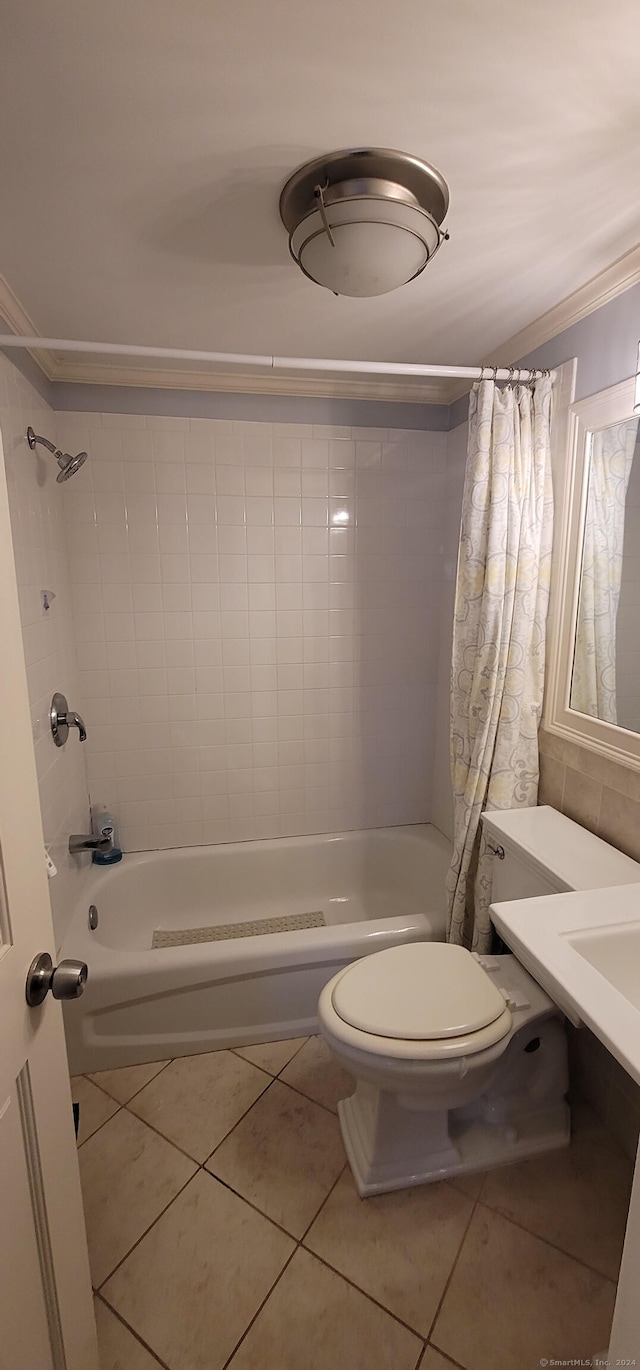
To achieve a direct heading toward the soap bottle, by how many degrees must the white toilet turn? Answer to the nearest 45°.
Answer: approximately 45° to its right

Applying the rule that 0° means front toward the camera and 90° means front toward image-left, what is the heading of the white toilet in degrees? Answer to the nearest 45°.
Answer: approximately 45°

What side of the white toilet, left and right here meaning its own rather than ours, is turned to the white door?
front

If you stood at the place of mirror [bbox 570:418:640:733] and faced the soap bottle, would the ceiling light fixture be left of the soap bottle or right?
left

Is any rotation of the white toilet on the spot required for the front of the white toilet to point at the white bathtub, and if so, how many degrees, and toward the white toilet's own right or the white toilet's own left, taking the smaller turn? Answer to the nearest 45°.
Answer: approximately 45° to the white toilet's own right

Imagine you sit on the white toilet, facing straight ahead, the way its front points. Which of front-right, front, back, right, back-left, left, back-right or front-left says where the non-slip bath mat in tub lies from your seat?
right
